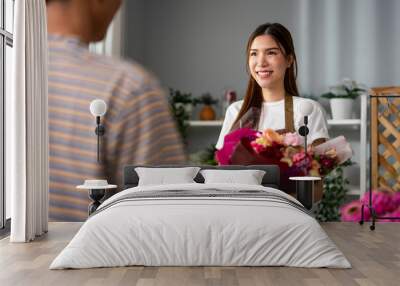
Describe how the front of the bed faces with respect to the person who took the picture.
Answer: facing the viewer

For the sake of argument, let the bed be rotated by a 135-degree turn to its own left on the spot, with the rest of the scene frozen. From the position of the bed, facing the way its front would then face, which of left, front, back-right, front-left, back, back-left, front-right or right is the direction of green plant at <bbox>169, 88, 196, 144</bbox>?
front-left

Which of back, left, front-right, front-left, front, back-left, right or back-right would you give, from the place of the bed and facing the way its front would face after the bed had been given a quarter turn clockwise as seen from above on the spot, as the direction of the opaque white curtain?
front-right

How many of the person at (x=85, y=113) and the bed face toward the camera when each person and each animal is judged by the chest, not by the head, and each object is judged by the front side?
1
